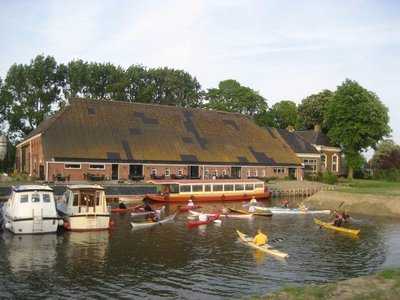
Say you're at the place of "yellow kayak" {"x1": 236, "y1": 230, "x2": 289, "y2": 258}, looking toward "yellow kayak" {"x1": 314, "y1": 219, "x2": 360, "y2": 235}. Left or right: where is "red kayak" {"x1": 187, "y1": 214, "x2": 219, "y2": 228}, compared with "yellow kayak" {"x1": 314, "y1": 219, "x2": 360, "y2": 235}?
left
